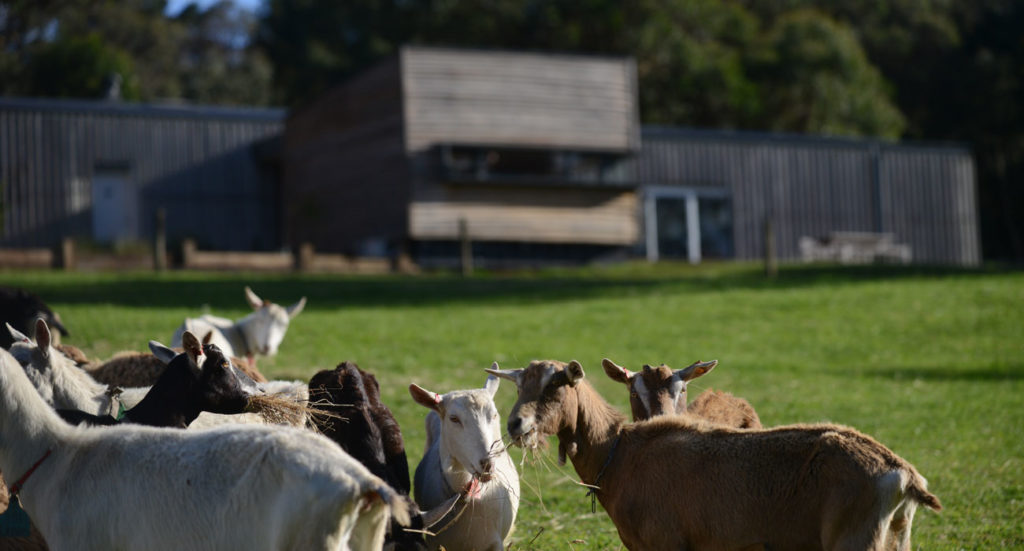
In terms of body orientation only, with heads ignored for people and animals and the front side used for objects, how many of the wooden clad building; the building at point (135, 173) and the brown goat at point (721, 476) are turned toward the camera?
2

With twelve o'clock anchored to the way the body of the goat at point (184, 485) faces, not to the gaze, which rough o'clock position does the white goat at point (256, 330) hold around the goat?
The white goat is roughly at 3 o'clock from the goat.

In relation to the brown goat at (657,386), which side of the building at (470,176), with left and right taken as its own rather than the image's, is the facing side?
front

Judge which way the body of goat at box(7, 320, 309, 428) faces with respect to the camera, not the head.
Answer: to the viewer's left

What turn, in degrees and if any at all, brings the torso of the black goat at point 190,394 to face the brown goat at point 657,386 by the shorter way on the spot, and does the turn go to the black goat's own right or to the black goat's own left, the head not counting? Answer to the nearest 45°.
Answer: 0° — it already faces it

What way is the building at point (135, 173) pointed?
toward the camera

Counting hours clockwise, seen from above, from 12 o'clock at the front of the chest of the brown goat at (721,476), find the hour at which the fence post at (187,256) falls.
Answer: The fence post is roughly at 2 o'clock from the brown goat.

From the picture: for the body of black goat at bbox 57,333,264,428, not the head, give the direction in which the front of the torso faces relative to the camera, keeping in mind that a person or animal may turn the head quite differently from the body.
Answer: to the viewer's right

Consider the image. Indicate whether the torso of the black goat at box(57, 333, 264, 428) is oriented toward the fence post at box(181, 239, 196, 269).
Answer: no

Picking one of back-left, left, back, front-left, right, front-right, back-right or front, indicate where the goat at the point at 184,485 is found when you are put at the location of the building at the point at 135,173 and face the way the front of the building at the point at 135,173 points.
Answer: front

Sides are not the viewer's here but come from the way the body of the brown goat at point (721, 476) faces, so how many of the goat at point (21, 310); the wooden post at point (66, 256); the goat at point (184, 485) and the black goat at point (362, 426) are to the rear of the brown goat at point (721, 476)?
0

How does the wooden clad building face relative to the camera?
toward the camera

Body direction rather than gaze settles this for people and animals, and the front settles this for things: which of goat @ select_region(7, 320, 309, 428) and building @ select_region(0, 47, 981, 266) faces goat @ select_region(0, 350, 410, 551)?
the building

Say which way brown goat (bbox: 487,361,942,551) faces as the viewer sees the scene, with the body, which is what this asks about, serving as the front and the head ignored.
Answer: to the viewer's left

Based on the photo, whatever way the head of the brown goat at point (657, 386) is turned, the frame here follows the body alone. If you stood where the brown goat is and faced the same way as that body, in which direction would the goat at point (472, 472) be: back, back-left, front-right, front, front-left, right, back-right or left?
front

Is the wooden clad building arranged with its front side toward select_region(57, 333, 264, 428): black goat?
yes

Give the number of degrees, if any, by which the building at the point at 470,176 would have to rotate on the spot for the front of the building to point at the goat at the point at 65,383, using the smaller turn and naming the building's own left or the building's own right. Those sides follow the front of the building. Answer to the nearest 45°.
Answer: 0° — it already faces it

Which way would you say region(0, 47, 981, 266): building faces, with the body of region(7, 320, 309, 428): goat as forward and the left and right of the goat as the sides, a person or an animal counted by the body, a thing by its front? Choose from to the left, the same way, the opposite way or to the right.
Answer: to the left

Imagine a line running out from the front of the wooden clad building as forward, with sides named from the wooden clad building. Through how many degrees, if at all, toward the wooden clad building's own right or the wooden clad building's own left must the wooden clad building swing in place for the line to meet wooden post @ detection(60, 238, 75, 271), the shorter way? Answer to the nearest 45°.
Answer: approximately 45° to the wooden clad building's own right

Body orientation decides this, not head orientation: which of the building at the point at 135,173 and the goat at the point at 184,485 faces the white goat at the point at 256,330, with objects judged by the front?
the building
